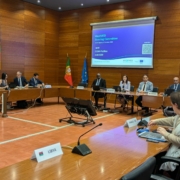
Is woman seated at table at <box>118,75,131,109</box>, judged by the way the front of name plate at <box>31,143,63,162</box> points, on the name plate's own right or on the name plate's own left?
on the name plate's own left

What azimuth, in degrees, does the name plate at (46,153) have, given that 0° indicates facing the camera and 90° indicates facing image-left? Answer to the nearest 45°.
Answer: approximately 315°

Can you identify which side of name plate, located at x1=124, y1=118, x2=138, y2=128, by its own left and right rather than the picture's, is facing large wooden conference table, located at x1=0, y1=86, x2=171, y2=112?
back

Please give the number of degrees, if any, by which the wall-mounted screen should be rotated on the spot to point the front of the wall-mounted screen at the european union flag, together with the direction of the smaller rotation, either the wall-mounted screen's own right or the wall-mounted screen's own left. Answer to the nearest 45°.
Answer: approximately 90° to the wall-mounted screen's own right

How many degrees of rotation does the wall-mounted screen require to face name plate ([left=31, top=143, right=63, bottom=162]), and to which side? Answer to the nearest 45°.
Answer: approximately 45° to its left

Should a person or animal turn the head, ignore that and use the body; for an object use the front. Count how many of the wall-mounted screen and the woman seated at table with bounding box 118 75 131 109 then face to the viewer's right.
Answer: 0
